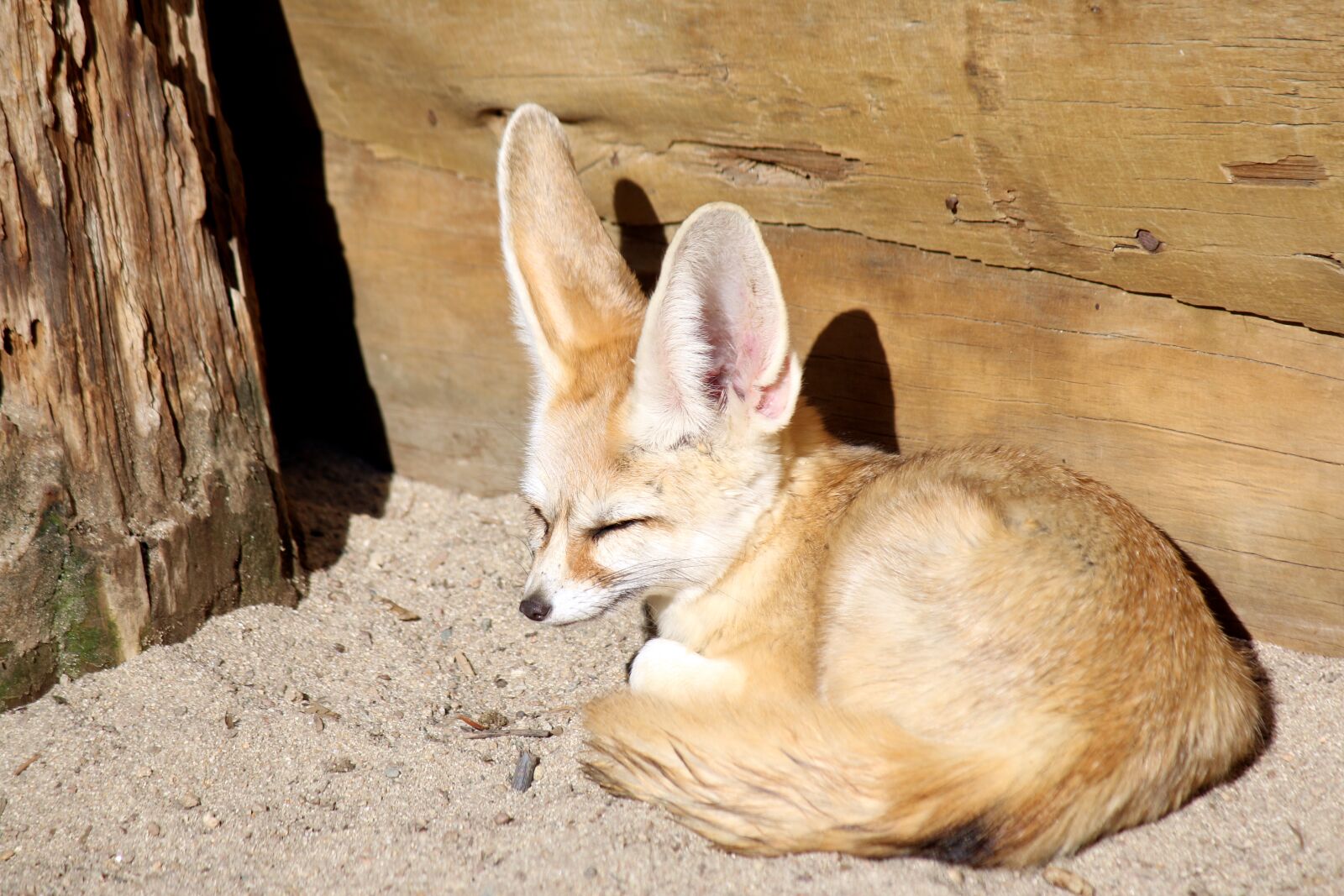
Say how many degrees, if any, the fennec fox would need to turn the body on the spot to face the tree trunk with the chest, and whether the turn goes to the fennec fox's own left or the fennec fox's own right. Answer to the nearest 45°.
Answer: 0° — it already faces it

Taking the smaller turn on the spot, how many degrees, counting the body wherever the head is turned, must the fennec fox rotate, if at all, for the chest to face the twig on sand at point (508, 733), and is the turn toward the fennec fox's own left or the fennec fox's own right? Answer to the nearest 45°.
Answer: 0° — it already faces it

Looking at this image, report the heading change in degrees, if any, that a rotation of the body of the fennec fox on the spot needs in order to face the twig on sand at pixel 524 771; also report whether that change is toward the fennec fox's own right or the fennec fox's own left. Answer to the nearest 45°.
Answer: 0° — it already faces it

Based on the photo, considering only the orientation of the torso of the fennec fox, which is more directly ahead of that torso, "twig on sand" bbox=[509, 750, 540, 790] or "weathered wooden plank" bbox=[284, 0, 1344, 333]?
the twig on sand

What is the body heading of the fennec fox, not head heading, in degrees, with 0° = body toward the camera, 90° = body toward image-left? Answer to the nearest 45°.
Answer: approximately 90°
